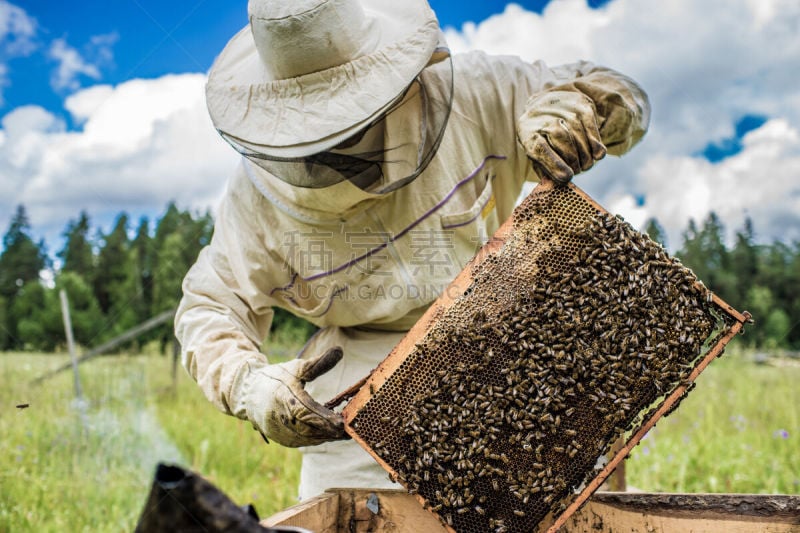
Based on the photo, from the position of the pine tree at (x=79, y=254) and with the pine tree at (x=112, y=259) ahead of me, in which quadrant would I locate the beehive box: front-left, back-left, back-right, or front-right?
front-right

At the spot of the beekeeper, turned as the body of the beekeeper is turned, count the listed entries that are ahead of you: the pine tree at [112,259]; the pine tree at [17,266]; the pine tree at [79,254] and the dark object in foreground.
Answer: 1

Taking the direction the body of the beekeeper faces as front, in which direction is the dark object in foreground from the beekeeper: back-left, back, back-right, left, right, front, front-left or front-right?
front

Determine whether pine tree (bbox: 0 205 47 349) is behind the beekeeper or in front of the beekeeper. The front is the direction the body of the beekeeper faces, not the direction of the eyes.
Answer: behind

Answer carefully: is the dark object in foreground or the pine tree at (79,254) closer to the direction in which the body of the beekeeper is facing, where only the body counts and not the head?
the dark object in foreground

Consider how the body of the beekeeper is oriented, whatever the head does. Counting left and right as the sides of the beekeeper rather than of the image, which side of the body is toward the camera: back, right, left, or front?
front

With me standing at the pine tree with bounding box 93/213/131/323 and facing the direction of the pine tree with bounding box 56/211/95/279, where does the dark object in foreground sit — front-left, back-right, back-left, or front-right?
back-left

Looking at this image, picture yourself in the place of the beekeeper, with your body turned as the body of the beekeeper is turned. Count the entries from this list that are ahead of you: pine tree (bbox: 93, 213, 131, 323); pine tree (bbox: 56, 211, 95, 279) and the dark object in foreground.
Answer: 1

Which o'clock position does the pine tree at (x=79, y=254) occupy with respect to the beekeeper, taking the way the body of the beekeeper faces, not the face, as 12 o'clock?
The pine tree is roughly at 5 o'clock from the beekeeper.
